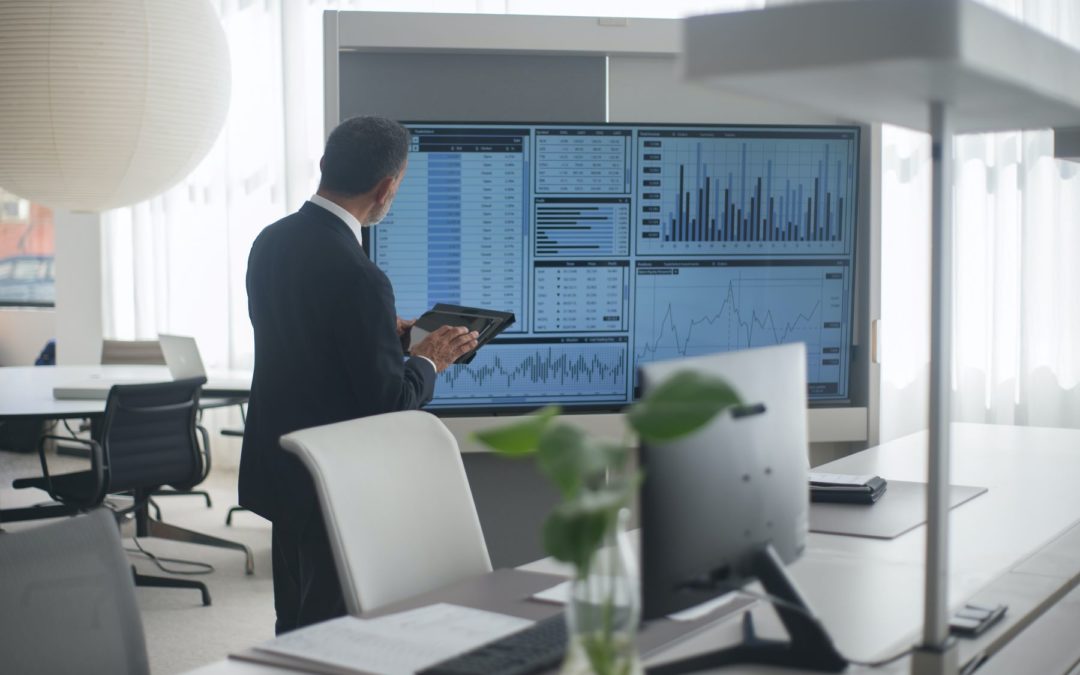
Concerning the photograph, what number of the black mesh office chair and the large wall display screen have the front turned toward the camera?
1

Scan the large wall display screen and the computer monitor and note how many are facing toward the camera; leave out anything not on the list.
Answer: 1

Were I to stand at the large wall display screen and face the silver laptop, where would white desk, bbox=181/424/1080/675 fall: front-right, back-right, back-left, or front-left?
back-left

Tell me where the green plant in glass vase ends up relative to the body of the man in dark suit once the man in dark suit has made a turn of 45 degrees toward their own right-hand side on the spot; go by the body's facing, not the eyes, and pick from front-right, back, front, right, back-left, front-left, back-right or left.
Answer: right

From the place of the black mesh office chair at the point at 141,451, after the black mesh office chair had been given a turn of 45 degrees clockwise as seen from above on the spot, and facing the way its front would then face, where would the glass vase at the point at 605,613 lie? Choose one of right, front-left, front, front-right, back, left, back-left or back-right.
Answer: back

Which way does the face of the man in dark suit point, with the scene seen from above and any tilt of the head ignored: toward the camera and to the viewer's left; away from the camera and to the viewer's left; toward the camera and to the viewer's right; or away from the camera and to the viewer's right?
away from the camera and to the viewer's right

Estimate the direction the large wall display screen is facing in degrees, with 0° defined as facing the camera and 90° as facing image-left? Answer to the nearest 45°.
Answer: approximately 0°

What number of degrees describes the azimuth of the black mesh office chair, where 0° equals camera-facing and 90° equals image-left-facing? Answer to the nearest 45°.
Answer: approximately 135°

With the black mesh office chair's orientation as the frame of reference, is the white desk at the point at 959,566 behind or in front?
behind

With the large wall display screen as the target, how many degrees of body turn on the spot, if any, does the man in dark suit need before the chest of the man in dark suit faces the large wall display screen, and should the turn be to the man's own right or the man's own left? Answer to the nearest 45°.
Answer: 0° — they already face it

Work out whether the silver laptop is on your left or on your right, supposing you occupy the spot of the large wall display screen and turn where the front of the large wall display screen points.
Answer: on your right

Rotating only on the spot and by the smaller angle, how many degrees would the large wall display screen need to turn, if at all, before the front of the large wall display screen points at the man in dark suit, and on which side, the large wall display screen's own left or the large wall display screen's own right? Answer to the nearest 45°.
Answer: approximately 45° to the large wall display screen's own right

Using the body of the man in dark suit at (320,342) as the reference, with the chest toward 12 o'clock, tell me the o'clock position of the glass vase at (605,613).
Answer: The glass vase is roughly at 4 o'clock from the man in dark suit.

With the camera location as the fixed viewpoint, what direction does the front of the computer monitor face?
facing away from the viewer and to the left of the viewer
